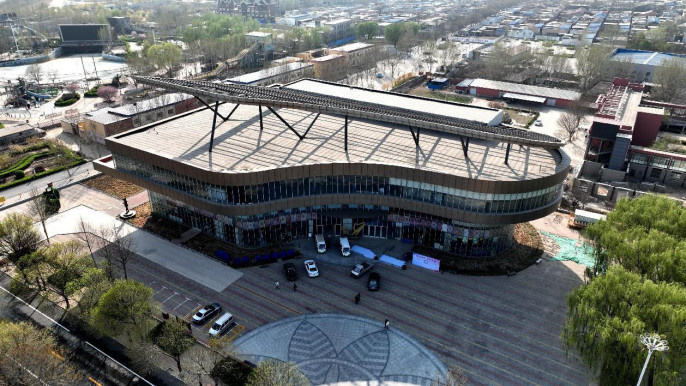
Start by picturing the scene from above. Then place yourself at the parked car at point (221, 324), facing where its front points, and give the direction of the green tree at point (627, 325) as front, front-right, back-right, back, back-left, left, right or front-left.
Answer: left

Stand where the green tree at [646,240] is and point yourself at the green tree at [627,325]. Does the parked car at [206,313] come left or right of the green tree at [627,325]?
right

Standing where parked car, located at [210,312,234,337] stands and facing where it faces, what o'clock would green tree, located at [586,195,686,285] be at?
The green tree is roughly at 8 o'clock from the parked car.

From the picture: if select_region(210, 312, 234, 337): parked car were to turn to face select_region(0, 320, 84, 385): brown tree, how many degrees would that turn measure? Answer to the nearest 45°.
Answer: approximately 45° to its right

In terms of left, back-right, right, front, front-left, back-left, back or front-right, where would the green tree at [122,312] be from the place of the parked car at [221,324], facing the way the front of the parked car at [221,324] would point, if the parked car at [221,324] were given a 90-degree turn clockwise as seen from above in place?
front-left

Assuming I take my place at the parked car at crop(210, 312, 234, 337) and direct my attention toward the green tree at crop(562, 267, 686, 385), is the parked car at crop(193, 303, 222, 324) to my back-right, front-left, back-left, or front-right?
back-left

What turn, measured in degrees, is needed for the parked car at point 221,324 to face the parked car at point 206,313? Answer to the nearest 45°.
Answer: approximately 90° to its right

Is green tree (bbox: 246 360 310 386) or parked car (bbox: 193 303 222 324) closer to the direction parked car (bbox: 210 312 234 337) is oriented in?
the green tree

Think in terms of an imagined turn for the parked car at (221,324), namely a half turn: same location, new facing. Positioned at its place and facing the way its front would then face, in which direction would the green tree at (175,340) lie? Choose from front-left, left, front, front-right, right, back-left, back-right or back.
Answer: back

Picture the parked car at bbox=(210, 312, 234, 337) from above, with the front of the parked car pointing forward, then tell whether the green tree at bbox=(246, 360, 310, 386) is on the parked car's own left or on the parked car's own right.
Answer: on the parked car's own left

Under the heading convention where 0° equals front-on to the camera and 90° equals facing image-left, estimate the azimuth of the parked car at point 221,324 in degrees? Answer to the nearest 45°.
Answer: approximately 45°

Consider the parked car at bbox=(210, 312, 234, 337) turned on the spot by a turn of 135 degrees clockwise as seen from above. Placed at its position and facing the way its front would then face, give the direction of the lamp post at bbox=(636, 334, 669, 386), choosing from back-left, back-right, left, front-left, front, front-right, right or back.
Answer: back-right
